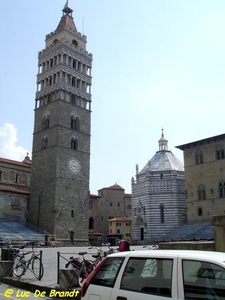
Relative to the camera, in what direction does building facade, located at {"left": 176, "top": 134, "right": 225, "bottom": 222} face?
facing the viewer and to the left of the viewer

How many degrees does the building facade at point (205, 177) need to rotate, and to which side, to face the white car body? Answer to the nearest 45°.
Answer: approximately 45° to its left

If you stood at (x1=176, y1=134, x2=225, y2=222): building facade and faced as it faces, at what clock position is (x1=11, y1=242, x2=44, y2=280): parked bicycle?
The parked bicycle is roughly at 11 o'clock from the building facade.

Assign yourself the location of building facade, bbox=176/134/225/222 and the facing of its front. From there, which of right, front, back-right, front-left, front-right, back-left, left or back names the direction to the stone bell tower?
front-right

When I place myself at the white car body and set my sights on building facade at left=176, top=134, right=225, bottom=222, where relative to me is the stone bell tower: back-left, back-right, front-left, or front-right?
front-left

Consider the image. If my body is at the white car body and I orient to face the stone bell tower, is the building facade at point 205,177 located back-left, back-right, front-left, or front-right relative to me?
front-right
